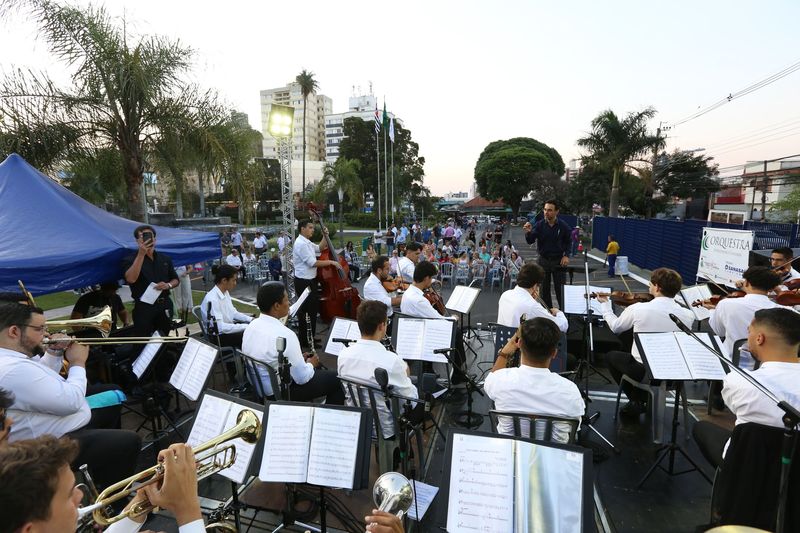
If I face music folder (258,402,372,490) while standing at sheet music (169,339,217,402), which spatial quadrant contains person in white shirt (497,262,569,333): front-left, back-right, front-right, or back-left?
front-left

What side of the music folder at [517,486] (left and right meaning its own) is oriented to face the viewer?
front

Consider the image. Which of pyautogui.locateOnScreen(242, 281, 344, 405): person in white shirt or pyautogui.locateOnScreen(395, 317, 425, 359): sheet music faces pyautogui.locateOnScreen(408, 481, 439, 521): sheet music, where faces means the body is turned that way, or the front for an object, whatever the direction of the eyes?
pyautogui.locateOnScreen(395, 317, 425, 359): sheet music

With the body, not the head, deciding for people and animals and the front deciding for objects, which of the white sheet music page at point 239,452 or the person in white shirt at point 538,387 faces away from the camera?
the person in white shirt

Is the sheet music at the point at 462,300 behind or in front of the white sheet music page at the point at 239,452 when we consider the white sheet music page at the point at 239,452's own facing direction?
behind

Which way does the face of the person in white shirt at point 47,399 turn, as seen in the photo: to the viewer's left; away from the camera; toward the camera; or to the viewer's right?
to the viewer's right

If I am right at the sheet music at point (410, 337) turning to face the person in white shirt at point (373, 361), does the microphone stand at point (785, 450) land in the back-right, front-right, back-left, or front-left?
front-left

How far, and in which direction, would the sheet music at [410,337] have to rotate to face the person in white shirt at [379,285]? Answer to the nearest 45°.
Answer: approximately 180°

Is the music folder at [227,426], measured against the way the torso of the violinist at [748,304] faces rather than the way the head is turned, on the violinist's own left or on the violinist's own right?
on the violinist's own left

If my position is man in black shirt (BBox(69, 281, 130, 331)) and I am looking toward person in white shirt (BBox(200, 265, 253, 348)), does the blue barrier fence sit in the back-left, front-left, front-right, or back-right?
front-left

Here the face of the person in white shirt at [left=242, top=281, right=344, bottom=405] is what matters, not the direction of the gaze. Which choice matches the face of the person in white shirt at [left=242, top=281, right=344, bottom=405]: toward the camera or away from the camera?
away from the camera

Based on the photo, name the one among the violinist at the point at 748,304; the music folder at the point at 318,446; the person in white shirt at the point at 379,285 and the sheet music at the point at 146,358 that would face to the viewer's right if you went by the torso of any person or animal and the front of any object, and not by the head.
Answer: the person in white shirt

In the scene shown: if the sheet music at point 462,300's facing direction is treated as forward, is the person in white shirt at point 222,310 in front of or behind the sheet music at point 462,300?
in front

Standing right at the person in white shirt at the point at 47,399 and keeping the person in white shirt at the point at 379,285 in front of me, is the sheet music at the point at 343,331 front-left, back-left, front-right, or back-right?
front-right

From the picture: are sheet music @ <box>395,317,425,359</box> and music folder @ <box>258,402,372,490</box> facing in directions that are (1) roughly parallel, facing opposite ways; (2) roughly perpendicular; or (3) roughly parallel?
roughly parallel
